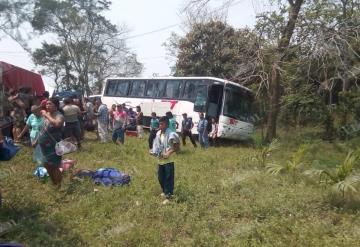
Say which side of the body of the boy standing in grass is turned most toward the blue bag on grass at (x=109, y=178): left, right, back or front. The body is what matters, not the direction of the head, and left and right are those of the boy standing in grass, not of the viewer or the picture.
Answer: right

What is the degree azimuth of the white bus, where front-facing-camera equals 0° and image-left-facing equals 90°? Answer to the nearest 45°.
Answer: approximately 315°

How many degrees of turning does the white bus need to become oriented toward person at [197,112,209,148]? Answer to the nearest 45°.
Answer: approximately 45° to its right

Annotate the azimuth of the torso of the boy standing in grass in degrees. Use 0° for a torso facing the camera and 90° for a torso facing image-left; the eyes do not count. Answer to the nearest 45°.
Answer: approximately 45°

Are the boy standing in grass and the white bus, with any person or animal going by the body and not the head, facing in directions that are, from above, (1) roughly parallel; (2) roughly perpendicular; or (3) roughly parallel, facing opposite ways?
roughly perpendicular

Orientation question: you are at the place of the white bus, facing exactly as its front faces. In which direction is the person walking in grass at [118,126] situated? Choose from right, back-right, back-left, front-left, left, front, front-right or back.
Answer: right

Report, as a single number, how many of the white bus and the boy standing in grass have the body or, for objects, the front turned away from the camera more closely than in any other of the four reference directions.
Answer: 0

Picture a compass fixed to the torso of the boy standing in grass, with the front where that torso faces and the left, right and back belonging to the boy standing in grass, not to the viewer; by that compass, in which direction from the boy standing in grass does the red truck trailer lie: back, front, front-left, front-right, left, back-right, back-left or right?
right

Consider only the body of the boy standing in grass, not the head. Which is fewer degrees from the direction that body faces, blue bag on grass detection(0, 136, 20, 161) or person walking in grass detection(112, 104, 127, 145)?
the blue bag on grass

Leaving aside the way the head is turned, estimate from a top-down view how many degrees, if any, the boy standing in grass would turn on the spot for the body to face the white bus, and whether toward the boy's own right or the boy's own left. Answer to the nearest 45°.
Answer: approximately 135° to the boy's own right

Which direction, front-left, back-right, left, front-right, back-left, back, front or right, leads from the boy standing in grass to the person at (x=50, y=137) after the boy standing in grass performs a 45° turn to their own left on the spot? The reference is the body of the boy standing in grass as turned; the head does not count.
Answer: right
